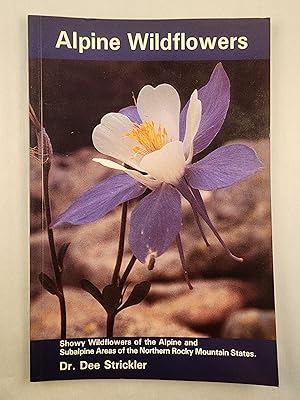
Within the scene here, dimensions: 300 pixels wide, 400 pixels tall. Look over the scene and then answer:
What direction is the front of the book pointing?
toward the camera
